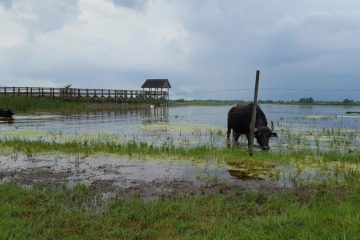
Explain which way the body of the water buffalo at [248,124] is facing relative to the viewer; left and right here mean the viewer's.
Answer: facing the viewer and to the right of the viewer
